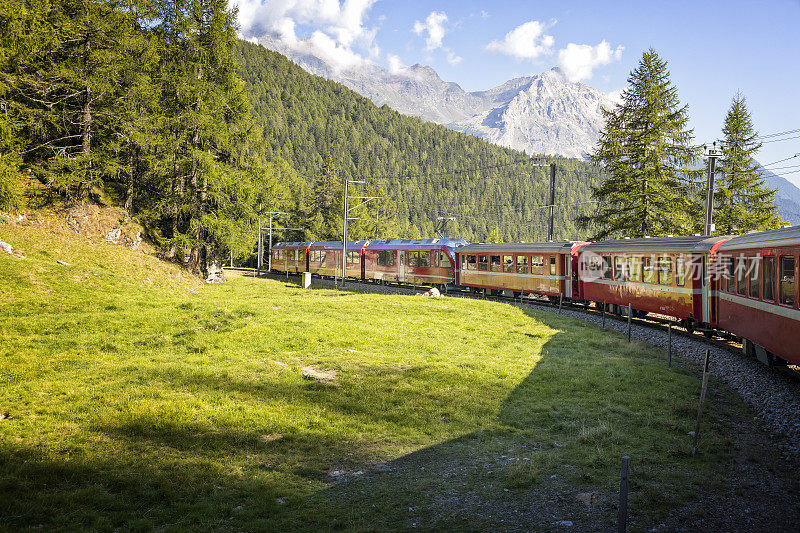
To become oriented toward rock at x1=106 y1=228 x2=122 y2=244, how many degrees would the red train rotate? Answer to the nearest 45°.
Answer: approximately 45° to its left

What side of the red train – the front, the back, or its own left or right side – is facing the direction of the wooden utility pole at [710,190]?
right

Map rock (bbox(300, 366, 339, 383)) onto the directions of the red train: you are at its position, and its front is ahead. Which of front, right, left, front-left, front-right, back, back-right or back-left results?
left

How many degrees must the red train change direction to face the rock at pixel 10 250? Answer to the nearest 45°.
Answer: approximately 45° to its left

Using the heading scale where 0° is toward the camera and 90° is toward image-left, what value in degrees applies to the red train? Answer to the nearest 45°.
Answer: approximately 135°

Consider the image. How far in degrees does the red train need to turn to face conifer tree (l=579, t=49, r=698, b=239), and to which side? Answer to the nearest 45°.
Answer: approximately 45° to its right

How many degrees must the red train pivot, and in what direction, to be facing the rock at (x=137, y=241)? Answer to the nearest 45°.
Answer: approximately 45° to its left

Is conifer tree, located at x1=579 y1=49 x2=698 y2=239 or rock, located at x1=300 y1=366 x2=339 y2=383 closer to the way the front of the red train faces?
the conifer tree

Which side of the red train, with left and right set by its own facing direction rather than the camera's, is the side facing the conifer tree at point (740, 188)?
right
